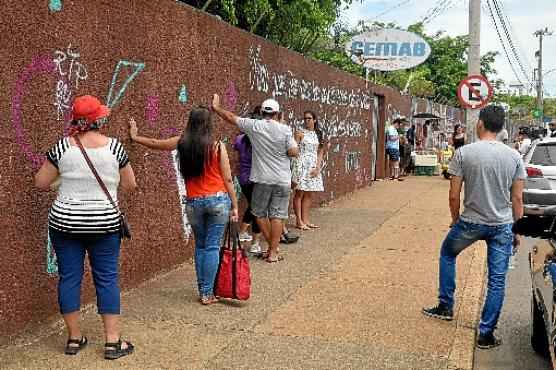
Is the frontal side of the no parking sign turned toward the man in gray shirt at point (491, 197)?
yes

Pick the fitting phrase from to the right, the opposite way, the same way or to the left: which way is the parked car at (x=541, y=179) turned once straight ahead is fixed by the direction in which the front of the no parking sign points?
the opposite way

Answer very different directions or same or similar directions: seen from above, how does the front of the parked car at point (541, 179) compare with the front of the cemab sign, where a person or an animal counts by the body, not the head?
very different directions

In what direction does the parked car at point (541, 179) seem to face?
away from the camera

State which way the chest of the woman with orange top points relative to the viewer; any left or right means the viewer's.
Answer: facing away from the viewer

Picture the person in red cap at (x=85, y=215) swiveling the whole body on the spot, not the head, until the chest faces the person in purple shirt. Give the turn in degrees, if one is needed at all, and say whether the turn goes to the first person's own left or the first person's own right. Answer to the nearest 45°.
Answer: approximately 45° to the first person's own right

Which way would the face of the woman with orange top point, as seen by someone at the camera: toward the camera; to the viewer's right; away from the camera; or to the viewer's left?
away from the camera

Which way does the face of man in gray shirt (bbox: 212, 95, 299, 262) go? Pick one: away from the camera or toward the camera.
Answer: away from the camera

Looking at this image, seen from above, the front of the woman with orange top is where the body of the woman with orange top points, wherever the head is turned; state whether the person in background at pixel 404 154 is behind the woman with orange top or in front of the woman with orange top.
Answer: in front

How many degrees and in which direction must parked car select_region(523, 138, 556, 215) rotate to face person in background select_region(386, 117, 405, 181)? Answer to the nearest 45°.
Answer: approximately 45° to its left

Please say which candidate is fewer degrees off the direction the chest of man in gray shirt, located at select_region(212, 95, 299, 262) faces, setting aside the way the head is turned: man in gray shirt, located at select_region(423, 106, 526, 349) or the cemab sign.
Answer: the cemab sign
